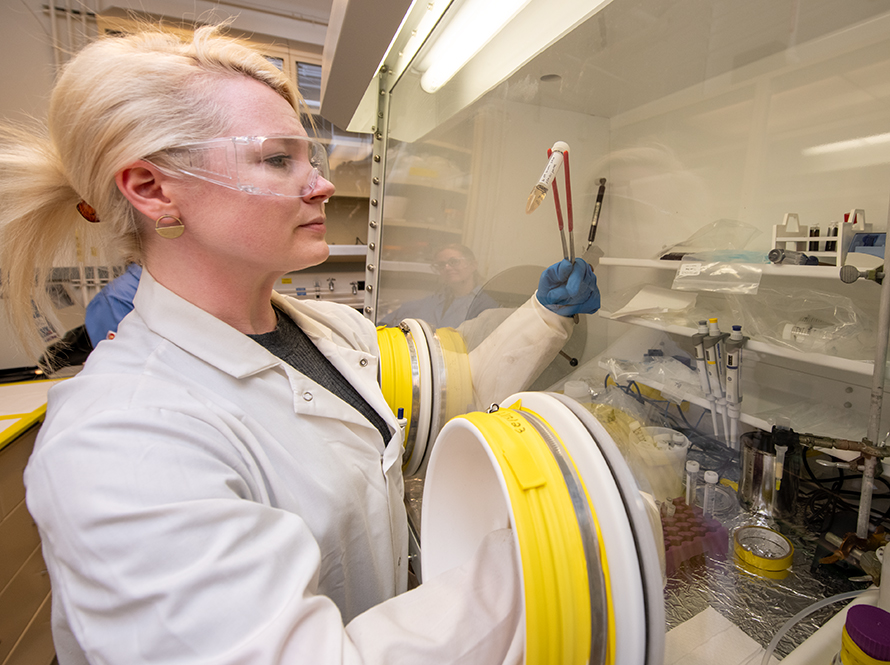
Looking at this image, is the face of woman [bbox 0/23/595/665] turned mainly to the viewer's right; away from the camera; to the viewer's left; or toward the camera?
to the viewer's right

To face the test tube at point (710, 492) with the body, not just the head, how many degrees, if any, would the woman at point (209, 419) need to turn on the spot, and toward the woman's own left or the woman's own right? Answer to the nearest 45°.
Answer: approximately 45° to the woman's own left

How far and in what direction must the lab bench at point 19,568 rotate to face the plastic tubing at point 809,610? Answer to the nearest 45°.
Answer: approximately 45° to its right

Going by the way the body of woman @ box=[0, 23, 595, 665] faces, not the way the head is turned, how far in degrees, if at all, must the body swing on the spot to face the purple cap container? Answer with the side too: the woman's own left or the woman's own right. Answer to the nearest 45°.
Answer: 0° — they already face it

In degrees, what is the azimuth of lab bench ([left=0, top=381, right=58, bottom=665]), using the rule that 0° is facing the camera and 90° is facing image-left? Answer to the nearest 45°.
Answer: approximately 315°
